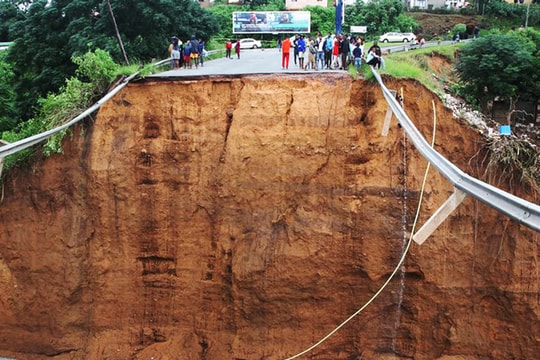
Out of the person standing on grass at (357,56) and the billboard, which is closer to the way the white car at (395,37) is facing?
the billboard

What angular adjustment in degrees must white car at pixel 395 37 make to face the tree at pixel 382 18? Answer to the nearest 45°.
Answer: approximately 90° to its right

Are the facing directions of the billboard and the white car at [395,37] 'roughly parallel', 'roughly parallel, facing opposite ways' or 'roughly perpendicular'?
roughly perpendicular

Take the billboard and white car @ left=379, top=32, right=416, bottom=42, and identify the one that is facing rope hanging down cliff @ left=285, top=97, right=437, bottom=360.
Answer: the billboard

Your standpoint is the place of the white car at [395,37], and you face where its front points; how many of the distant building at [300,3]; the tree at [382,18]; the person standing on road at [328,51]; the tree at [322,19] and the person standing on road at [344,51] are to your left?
2

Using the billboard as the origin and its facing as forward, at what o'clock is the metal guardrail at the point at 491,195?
The metal guardrail is roughly at 12 o'clock from the billboard.

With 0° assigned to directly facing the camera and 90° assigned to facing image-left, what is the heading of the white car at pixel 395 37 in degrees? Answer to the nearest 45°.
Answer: approximately 90°

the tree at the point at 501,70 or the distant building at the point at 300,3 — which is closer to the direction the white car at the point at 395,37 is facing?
the distant building

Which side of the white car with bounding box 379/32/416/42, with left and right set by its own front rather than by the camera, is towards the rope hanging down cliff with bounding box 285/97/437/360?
left

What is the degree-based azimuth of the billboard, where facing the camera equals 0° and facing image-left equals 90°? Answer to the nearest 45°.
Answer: approximately 0°

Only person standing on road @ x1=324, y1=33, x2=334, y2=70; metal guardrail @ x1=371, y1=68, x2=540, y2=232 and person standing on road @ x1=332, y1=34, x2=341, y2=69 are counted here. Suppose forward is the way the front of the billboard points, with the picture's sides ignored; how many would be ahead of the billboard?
3

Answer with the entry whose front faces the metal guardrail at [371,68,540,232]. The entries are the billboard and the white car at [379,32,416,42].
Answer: the billboard

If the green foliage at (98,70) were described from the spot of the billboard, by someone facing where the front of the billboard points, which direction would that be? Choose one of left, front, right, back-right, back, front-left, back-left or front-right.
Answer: front

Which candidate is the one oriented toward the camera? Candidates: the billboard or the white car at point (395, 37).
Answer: the billboard

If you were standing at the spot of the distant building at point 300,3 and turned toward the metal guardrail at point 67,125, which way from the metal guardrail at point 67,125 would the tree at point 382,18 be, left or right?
left

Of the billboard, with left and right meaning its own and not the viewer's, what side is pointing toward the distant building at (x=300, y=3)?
back
